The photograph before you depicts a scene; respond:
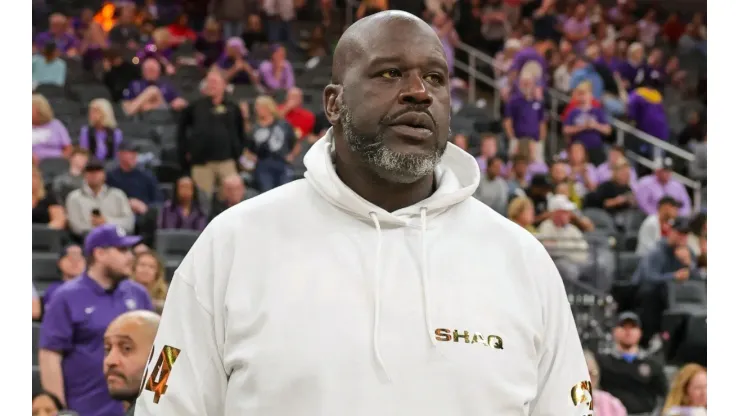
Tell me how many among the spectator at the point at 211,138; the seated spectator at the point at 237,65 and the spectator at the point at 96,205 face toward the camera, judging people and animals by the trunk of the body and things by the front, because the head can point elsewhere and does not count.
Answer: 3

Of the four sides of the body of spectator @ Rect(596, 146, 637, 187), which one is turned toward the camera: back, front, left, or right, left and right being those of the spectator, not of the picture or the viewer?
front

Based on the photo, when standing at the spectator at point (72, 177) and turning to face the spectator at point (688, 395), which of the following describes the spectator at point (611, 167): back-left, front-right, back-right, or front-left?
front-left

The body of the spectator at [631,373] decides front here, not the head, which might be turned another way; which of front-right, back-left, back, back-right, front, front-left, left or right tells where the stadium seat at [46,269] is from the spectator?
right

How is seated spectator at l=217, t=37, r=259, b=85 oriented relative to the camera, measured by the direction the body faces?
toward the camera

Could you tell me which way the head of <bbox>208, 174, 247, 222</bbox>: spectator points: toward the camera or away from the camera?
toward the camera

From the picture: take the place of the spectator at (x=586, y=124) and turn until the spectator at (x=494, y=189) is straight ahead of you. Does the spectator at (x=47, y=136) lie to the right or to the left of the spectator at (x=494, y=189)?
right

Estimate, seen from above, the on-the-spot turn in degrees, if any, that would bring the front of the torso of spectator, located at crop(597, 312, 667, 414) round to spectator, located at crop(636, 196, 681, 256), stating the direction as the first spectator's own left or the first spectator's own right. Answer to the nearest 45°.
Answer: approximately 180°

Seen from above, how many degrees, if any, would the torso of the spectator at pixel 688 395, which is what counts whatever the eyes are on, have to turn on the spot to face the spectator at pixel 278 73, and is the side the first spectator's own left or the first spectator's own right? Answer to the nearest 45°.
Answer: approximately 180°

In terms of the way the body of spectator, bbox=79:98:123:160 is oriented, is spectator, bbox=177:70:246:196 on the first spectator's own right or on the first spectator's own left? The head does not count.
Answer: on the first spectator's own left
